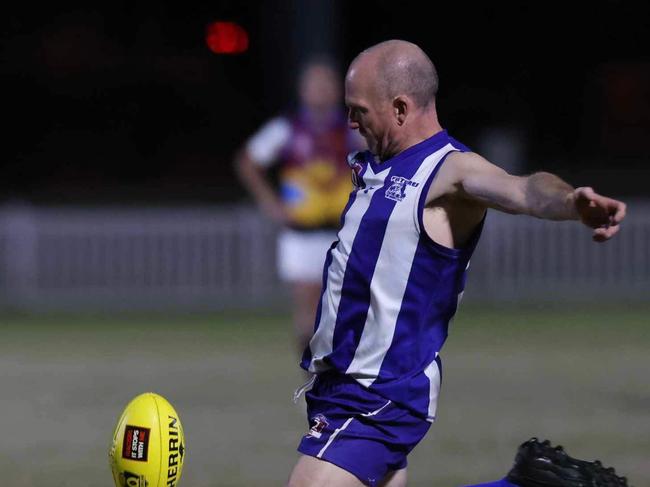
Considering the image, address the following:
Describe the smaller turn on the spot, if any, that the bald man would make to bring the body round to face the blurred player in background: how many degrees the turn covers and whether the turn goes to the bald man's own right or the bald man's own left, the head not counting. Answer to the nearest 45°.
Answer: approximately 135° to the bald man's own right

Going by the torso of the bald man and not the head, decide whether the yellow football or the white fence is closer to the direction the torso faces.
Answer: the yellow football

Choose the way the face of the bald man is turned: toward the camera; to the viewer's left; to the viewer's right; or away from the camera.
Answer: to the viewer's left

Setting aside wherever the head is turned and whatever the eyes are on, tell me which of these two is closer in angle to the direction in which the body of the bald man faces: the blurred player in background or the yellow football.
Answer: the yellow football

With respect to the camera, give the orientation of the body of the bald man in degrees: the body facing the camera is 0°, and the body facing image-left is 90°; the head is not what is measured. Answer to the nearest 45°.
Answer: approximately 45°

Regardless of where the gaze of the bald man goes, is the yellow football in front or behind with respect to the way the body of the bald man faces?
in front

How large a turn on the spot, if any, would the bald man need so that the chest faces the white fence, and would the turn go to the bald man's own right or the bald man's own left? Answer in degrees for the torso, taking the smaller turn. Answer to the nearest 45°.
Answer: approximately 135° to the bald man's own right
